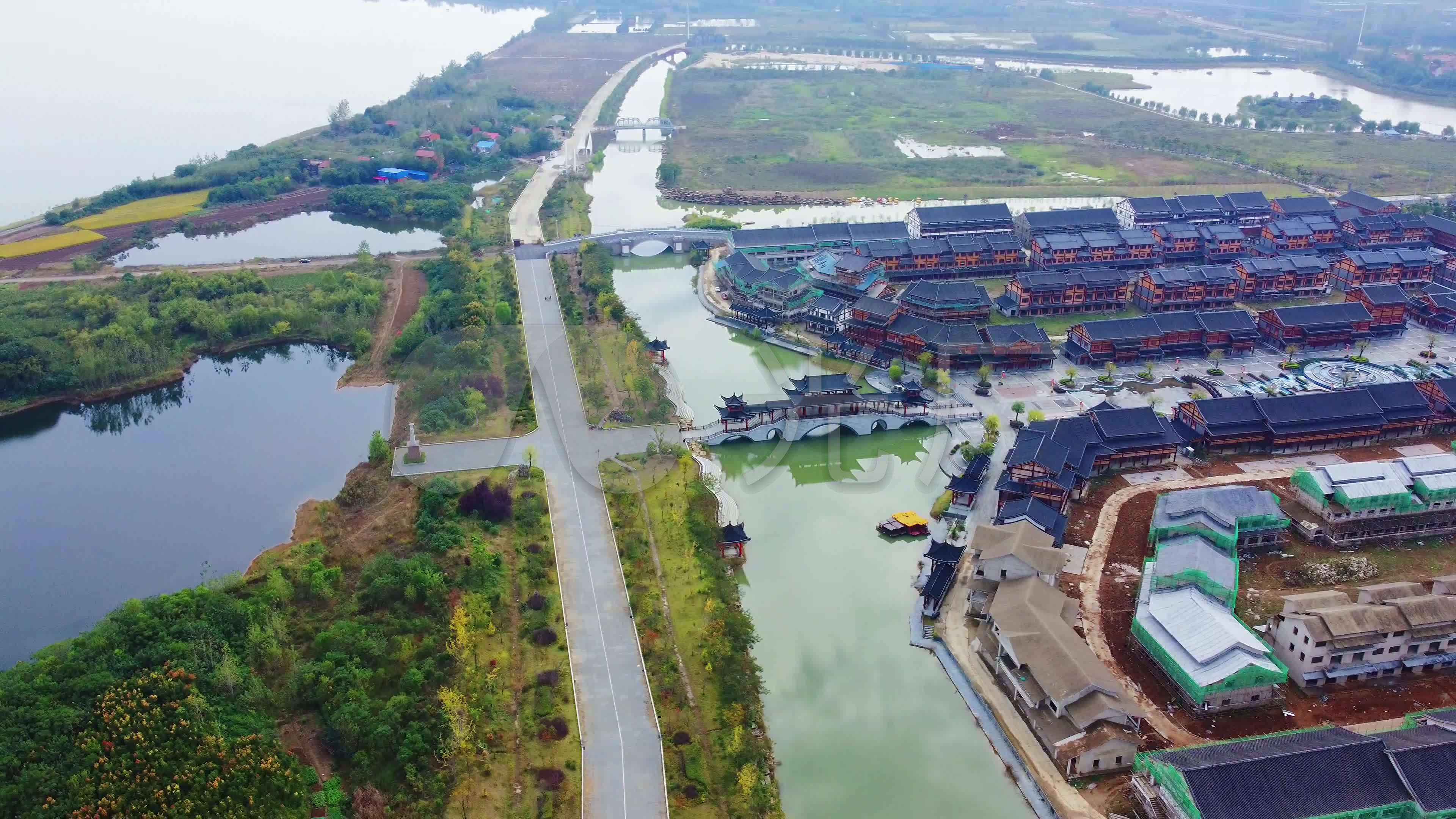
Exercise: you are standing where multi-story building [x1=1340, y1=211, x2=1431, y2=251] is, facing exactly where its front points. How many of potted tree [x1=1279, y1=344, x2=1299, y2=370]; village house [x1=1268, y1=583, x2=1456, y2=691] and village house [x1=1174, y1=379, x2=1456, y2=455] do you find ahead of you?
3

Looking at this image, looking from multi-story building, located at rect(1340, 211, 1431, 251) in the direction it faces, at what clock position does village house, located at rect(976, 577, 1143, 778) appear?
The village house is roughly at 12 o'clock from the multi-story building.

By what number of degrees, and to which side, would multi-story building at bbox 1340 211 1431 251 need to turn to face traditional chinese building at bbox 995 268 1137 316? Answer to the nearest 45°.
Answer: approximately 45° to its right

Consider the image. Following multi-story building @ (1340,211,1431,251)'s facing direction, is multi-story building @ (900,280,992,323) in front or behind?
in front

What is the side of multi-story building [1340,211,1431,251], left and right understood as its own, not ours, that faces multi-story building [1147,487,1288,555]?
front

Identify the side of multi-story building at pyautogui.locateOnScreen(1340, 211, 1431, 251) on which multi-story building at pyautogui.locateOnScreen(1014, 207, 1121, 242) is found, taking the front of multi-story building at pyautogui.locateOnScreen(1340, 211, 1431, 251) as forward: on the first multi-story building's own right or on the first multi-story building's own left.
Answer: on the first multi-story building's own right

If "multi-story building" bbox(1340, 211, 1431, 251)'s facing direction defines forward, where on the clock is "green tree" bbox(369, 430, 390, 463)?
The green tree is roughly at 1 o'clock from the multi-story building.

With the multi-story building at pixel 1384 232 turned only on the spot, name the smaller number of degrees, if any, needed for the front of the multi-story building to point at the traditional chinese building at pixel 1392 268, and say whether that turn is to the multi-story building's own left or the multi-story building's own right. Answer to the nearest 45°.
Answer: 0° — it already faces it

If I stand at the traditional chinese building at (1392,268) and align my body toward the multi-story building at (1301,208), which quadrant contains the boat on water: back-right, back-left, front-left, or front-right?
back-left

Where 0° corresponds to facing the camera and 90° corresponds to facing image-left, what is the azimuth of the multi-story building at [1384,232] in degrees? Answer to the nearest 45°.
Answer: approximately 0°

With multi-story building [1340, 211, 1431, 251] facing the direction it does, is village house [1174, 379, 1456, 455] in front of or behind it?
in front

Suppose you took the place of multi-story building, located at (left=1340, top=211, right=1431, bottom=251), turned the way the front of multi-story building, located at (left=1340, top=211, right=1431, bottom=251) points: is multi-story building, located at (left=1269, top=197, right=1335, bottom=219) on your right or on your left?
on your right

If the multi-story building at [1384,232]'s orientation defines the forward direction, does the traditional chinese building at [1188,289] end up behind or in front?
in front
